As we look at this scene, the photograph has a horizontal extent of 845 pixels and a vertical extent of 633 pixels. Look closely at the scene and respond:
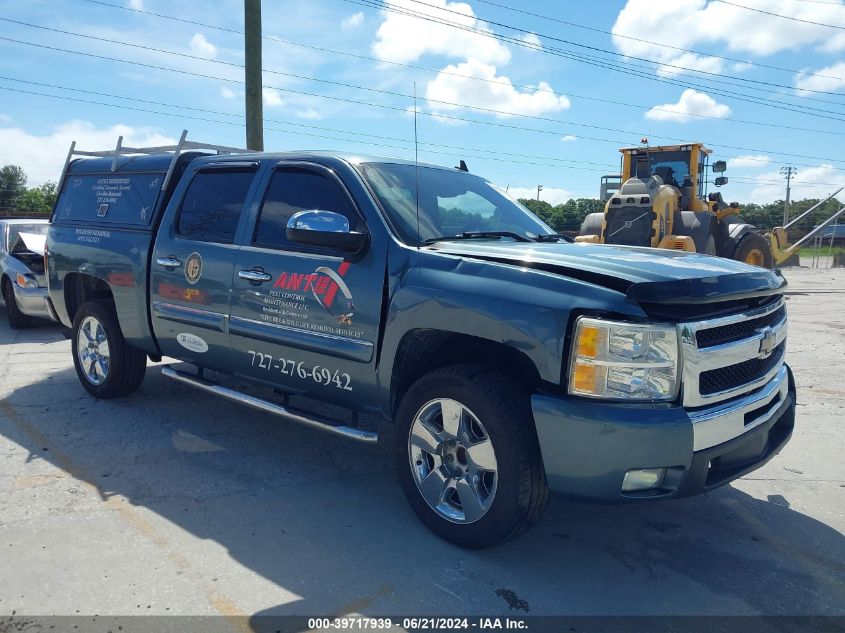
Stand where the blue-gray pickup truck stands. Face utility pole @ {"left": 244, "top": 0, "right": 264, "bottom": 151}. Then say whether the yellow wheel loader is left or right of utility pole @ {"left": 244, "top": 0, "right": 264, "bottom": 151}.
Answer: right

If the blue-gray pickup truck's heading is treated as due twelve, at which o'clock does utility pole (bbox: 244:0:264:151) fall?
The utility pole is roughly at 7 o'clock from the blue-gray pickup truck.

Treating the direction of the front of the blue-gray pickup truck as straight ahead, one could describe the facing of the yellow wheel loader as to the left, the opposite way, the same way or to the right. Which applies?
to the left

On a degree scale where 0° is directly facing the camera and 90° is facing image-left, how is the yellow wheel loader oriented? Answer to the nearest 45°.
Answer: approximately 225°
